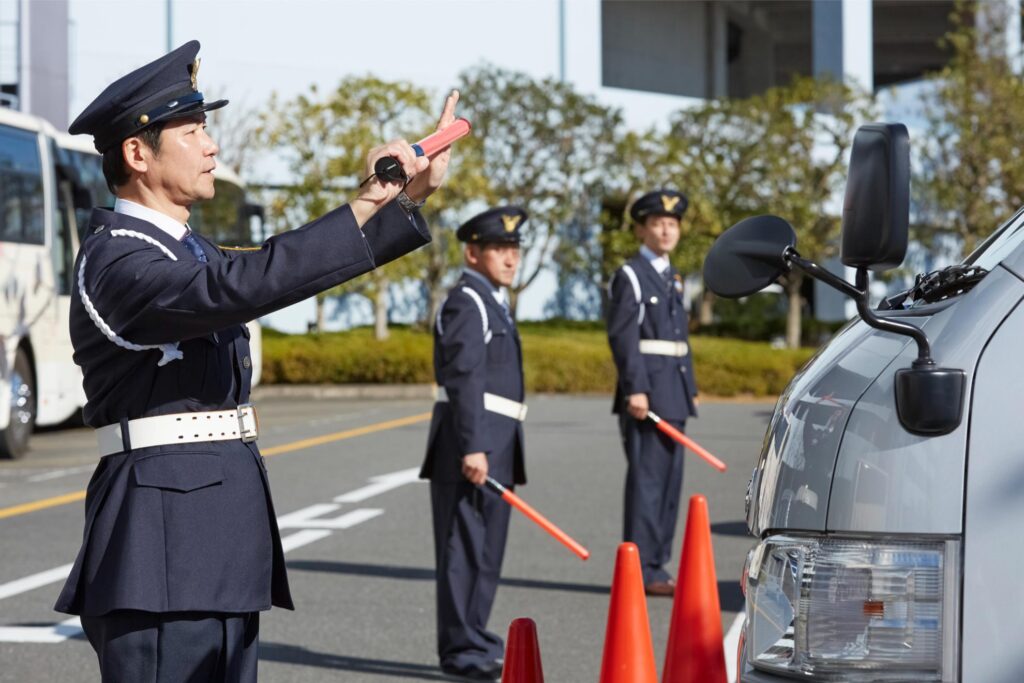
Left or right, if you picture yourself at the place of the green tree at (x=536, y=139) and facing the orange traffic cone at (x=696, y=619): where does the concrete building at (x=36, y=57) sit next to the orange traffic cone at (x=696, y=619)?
right

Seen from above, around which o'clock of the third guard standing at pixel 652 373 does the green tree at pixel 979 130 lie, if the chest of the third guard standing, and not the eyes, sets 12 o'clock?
The green tree is roughly at 8 o'clock from the third guard standing.

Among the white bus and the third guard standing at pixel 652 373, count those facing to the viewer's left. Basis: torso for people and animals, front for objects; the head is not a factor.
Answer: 0

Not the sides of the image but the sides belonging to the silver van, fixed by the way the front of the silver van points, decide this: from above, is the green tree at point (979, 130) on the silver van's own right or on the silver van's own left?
on the silver van's own right

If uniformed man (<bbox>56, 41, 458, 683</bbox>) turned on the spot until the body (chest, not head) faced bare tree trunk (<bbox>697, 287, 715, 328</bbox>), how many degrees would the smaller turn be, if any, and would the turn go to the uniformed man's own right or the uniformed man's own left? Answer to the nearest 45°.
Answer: approximately 90° to the uniformed man's own left

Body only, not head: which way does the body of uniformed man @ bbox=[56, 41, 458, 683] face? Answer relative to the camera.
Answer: to the viewer's right

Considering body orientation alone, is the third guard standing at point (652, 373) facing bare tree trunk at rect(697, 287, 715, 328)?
no

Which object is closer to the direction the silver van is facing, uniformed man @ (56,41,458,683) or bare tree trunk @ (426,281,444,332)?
the uniformed man

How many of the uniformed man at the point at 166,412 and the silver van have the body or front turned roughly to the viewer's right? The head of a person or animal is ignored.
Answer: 1

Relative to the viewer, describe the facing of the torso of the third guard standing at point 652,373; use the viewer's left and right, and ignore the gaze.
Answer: facing the viewer and to the right of the viewer

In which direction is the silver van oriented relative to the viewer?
to the viewer's left

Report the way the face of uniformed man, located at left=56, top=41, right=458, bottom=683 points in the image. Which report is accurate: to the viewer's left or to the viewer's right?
to the viewer's right
